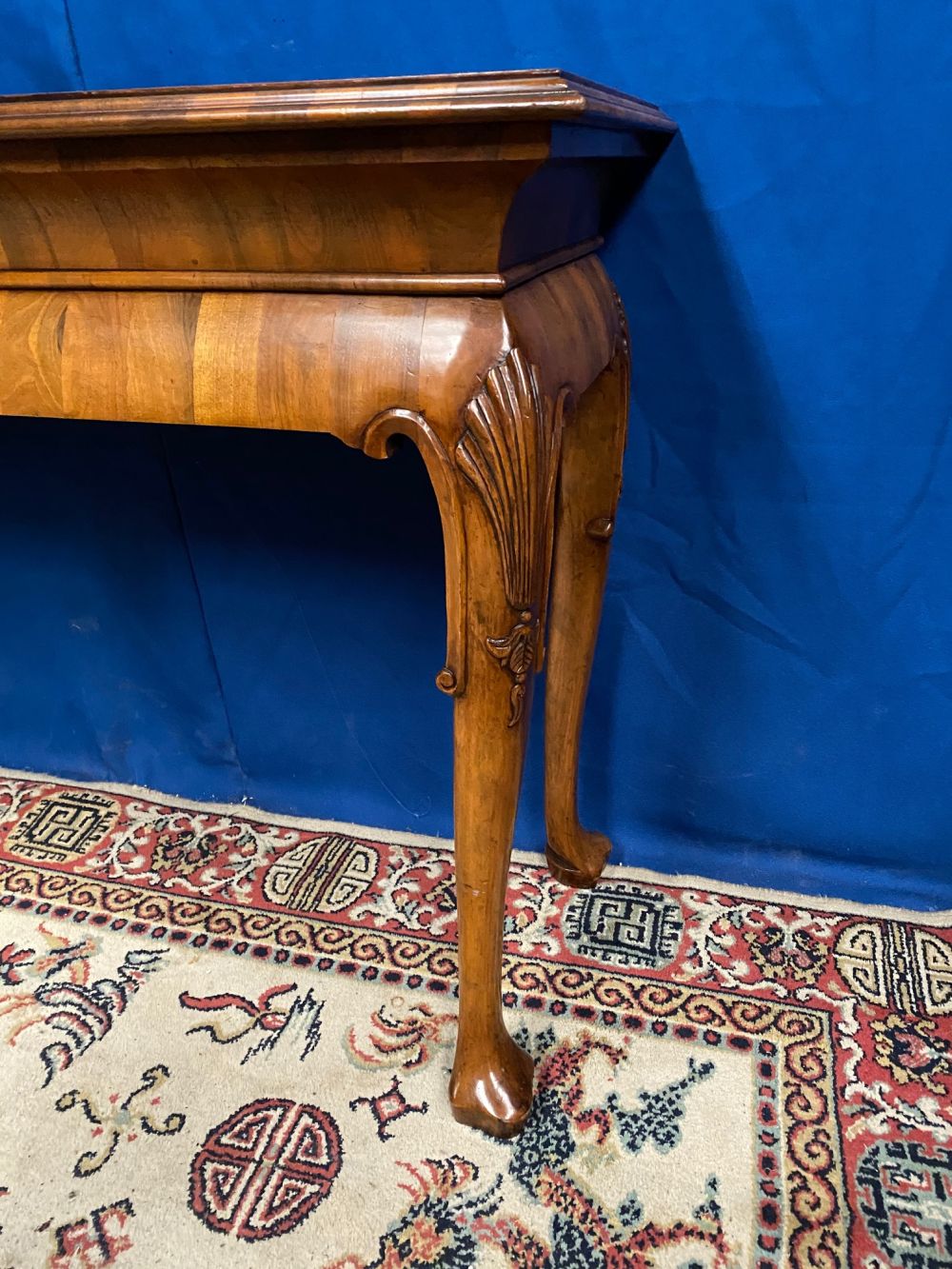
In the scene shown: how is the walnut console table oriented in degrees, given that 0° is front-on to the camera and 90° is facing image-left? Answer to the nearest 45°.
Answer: approximately 0°
